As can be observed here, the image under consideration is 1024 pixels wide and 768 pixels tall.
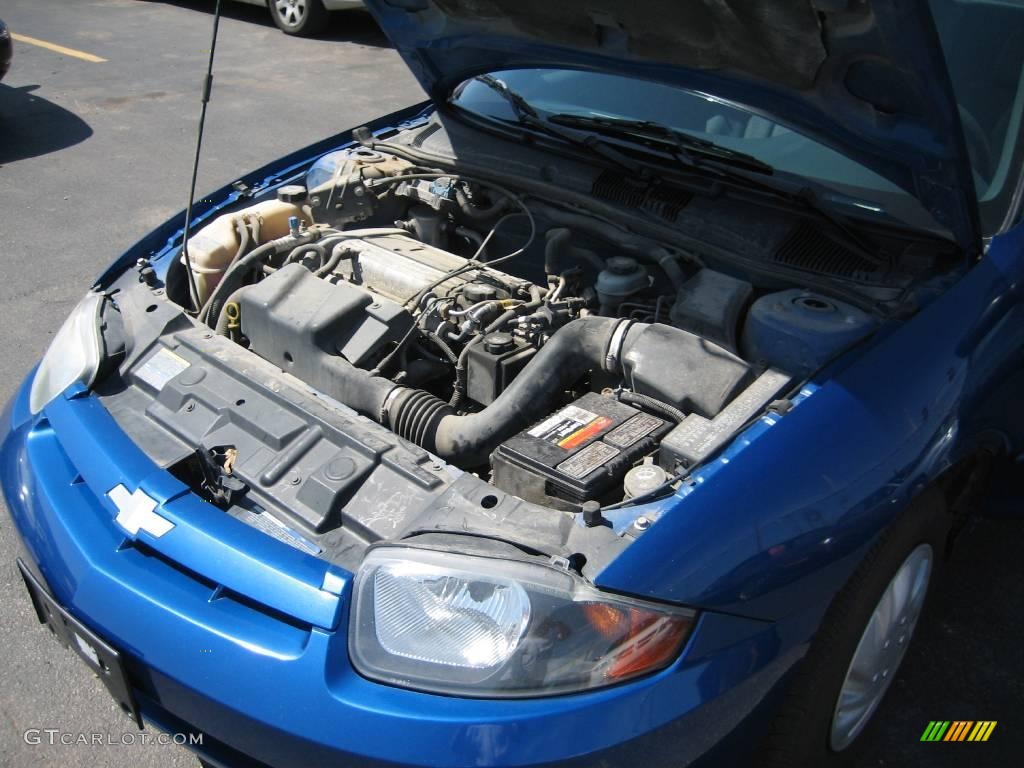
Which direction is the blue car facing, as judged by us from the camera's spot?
facing the viewer and to the left of the viewer

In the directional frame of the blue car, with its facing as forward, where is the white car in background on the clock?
The white car in background is roughly at 4 o'clock from the blue car.
